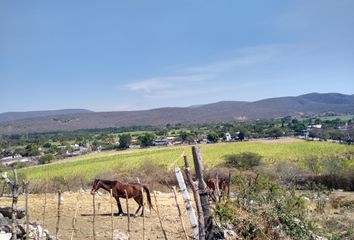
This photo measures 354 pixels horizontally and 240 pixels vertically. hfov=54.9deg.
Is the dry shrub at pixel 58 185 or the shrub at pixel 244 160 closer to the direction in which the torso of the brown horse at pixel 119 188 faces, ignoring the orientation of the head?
the dry shrub

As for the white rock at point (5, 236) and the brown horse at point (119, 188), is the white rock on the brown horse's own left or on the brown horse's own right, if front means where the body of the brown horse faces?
on the brown horse's own left

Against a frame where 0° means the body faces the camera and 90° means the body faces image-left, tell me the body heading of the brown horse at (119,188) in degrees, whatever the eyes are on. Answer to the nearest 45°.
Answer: approximately 90°

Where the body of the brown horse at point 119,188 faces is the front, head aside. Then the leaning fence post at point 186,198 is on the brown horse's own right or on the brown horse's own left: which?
on the brown horse's own left

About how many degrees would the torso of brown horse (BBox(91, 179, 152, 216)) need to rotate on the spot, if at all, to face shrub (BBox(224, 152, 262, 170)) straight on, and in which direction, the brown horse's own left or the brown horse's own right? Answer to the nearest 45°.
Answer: approximately 135° to the brown horse's own right

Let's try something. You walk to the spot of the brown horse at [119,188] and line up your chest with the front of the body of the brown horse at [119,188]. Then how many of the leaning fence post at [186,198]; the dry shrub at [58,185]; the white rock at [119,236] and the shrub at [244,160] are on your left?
2

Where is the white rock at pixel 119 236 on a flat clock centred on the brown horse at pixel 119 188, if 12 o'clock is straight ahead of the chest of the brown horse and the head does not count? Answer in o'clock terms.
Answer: The white rock is roughly at 9 o'clock from the brown horse.
